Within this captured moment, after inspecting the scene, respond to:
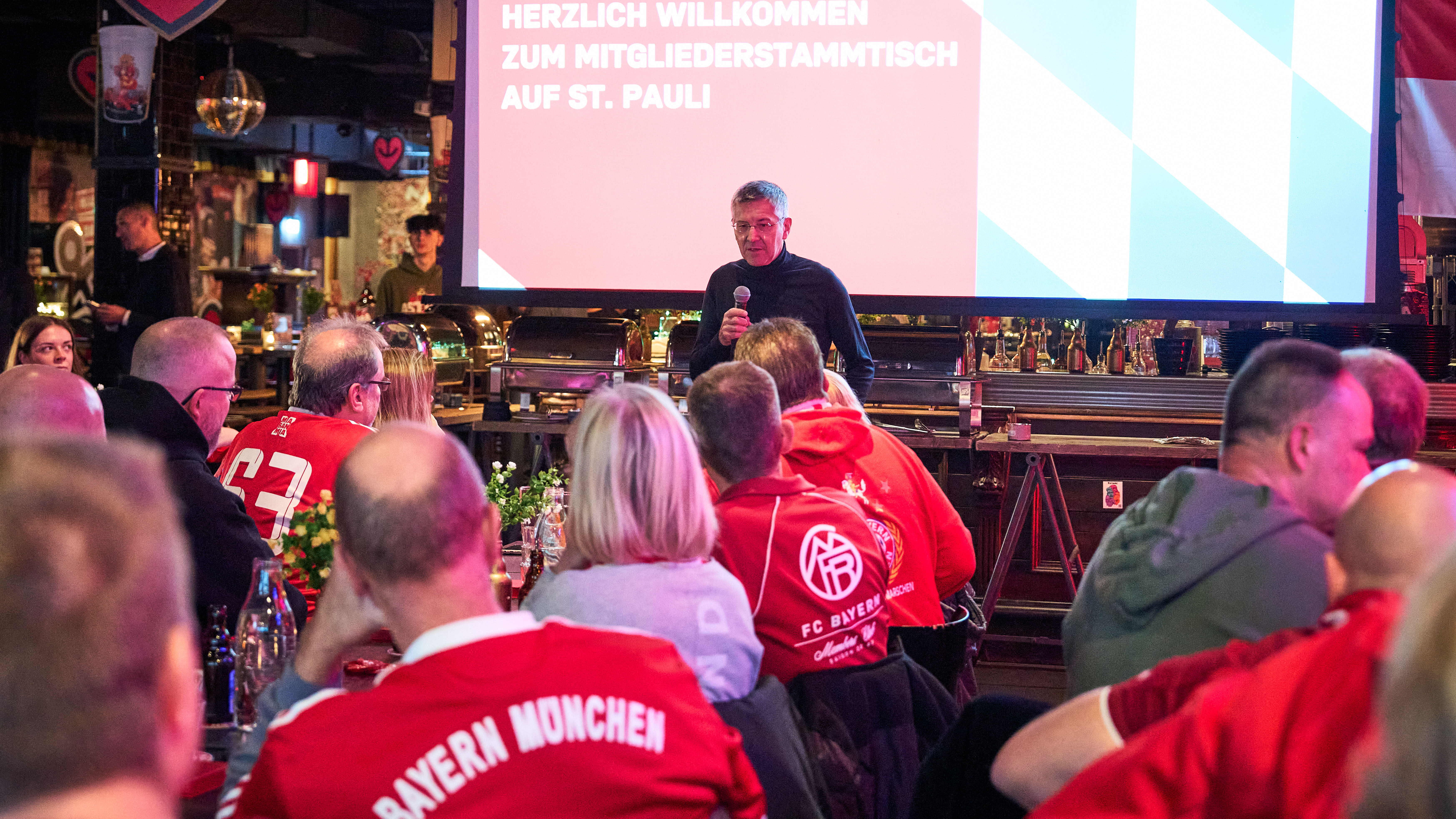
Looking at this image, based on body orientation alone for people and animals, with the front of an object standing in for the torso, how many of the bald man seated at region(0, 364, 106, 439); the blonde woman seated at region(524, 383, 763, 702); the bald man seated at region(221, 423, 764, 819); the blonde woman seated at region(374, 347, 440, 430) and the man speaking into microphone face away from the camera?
4

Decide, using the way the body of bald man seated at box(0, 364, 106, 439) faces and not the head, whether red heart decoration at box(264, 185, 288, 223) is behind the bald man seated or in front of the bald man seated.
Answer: in front

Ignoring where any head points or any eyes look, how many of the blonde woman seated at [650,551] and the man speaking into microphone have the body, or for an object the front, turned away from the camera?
1

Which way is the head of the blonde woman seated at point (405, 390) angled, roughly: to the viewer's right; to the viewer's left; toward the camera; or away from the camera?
away from the camera

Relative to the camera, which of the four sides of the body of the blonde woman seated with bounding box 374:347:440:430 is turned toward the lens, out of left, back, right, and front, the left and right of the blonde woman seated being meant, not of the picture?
back

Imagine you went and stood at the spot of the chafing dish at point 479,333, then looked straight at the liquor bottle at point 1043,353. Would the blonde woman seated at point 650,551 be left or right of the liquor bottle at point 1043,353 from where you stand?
right

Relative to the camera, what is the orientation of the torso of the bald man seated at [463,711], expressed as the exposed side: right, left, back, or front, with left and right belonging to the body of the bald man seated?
back

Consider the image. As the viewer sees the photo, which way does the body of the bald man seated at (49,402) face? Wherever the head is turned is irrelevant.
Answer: away from the camera

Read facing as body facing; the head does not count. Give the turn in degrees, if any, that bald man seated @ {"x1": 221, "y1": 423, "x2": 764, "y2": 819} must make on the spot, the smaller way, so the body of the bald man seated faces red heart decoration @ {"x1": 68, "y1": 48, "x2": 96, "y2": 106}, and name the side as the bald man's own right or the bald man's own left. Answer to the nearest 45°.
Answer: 0° — they already face it

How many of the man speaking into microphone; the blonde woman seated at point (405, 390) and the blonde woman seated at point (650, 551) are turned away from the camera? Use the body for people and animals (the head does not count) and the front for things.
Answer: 2

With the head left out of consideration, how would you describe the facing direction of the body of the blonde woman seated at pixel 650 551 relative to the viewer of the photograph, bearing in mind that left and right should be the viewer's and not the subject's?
facing away from the viewer

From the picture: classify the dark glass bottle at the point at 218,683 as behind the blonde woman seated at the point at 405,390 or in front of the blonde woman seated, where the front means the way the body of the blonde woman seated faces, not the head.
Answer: behind

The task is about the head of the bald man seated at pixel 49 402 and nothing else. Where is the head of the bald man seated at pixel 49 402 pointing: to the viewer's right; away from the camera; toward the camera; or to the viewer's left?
away from the camera

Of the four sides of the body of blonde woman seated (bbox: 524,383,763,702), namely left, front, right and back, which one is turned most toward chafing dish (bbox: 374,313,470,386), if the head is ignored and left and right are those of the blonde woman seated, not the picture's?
front
